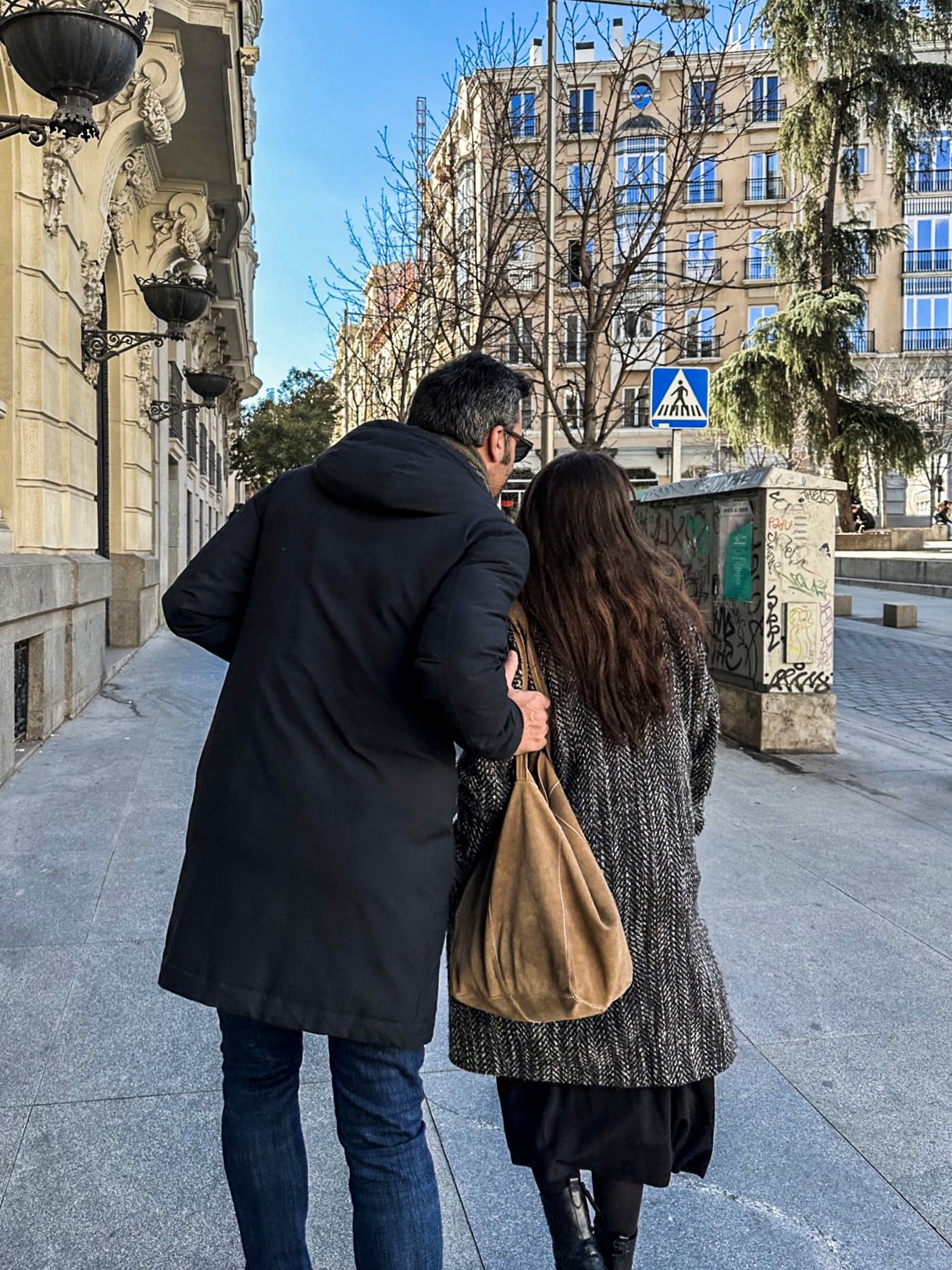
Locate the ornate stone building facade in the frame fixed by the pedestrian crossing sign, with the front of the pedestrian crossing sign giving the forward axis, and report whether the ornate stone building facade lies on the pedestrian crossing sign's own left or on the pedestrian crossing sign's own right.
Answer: on the pedestrian crossing sign's own right

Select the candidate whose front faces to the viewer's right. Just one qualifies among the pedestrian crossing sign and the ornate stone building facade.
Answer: the ornate stone building facade

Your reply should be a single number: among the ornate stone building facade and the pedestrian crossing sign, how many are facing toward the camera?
1

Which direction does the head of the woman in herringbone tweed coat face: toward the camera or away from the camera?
away from the camera

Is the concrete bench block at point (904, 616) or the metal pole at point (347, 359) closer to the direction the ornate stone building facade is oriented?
the concrete bench block

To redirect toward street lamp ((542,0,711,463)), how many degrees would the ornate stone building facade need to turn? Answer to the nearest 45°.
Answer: approximately 45° to its left

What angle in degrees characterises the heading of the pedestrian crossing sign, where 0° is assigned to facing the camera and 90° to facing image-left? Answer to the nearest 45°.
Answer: approximately 0°

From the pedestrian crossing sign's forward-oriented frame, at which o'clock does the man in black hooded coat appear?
The man in black hooded coat is roughly at 12 o'clock from the pedestrian crossing sign.

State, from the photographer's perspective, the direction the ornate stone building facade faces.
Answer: facing to the right of the viewer
